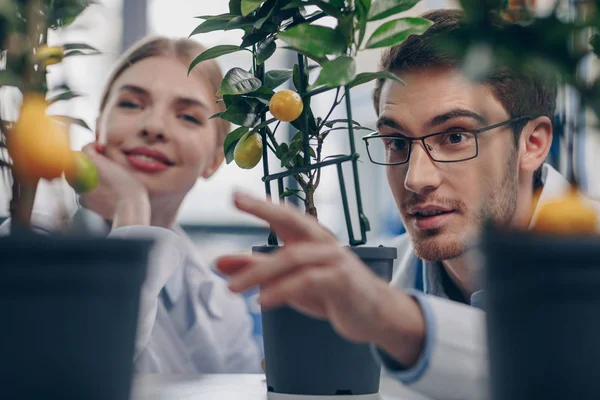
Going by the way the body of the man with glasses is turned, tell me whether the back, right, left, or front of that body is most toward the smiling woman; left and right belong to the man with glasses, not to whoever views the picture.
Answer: right

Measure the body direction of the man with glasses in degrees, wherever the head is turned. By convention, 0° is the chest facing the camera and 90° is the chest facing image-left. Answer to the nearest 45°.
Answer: approximately 45°

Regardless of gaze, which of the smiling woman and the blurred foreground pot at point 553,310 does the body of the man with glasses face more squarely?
the blurred foreground pot

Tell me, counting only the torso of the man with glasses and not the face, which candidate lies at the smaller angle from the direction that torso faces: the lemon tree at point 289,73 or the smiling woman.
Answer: the lemon tree

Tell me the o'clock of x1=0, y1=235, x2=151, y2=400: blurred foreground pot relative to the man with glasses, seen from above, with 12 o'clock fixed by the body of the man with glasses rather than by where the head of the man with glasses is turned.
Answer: The blurred foreground pot is roughly at 11 o'clock from the man with glasses.
